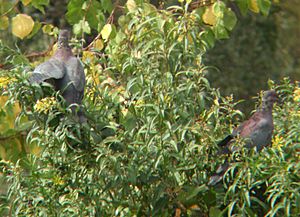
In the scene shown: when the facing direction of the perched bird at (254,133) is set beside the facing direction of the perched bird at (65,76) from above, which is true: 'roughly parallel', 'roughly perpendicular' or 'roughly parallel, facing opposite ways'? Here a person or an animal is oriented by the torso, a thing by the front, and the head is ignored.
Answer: roughly perpendicular

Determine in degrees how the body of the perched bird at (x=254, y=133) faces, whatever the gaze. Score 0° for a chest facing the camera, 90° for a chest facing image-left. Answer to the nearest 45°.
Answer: approximately 270°

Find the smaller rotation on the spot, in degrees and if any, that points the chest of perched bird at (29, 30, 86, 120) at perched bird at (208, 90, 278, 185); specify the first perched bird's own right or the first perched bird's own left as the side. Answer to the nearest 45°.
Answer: approximately 90° to the first perched bird's own right

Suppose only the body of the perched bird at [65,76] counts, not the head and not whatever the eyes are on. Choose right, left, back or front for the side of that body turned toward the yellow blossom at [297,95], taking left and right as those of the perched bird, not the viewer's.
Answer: right

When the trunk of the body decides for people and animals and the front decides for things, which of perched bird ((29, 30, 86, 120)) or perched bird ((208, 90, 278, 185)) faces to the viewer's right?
perched bird ((208, 90, 278, 185))

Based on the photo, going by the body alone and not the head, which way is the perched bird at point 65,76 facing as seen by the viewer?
away from the camera

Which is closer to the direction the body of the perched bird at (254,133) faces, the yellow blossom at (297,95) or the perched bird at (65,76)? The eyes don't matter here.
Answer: the yellow blossom

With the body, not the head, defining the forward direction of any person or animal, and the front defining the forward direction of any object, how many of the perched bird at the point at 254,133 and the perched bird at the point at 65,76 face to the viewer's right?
1

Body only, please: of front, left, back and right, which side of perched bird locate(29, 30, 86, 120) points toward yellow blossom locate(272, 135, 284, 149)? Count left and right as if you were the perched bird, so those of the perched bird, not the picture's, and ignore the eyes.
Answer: right
